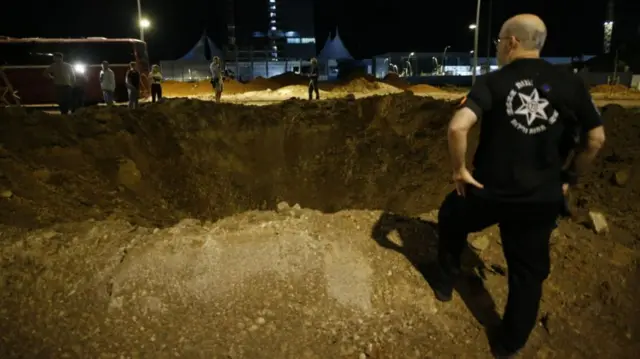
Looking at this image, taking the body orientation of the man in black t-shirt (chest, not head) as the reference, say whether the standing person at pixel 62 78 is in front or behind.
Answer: in front

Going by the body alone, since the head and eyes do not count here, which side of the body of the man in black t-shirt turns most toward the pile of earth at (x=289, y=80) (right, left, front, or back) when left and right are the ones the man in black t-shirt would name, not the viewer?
front

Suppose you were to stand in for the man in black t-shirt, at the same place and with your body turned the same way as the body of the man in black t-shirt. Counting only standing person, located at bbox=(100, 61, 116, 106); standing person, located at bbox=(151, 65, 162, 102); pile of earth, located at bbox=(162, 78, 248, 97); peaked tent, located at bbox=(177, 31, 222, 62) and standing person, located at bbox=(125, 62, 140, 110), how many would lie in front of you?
5

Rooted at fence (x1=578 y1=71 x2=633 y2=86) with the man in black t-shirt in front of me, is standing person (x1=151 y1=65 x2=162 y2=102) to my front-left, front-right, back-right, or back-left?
front-right

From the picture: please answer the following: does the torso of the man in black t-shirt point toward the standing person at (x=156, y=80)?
yes

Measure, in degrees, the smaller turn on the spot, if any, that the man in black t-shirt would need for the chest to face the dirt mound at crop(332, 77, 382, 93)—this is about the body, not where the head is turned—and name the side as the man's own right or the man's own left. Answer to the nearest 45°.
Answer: approximately 45° to the man's own right

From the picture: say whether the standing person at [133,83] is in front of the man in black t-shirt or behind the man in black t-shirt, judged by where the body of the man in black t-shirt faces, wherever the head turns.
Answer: in front

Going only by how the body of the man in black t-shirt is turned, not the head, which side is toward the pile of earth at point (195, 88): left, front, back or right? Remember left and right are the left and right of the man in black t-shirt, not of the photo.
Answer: front

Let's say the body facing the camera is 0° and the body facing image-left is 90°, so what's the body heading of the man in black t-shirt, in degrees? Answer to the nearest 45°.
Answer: approximately 135°

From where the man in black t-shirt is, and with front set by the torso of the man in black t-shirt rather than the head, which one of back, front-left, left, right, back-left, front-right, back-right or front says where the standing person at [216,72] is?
front

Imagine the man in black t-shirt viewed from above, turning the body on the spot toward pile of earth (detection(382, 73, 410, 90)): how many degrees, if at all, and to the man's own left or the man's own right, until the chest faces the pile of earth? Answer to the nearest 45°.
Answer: approximately 45° to the man's own right

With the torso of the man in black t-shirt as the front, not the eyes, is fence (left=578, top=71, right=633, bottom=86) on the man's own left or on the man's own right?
on the man's own right
